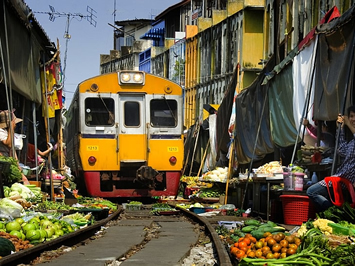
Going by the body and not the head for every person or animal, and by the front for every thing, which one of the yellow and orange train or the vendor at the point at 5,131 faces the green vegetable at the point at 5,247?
the yellow and orange train

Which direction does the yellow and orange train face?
toward the camera

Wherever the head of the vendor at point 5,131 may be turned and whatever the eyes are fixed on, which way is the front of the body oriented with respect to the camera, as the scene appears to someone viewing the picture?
to the viewer's right

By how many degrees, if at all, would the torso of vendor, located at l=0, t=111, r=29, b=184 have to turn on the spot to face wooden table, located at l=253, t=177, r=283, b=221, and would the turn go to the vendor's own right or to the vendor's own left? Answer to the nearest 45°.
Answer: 0° — they already face it

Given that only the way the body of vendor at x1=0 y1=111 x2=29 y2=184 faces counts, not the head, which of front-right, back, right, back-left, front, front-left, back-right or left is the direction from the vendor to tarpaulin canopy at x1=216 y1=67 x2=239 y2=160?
front-left

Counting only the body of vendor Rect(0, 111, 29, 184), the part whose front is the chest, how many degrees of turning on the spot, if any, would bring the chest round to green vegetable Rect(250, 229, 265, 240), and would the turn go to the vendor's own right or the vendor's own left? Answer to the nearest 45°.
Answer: approximately 45° to the vendor's own right

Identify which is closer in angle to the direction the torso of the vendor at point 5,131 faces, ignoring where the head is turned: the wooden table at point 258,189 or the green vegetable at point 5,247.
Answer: the wooden table

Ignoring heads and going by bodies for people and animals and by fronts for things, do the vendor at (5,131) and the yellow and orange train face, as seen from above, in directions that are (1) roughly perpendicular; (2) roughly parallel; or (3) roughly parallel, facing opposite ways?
roughly perpendicular

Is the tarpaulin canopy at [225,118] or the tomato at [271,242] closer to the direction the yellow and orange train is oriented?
the tomato

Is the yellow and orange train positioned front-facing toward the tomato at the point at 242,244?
yes

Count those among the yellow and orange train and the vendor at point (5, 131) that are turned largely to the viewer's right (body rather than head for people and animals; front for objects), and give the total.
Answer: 1

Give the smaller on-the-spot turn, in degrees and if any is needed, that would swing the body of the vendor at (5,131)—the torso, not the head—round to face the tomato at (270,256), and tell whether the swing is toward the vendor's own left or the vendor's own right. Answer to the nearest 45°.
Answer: approximately 90° to the vendor's own right

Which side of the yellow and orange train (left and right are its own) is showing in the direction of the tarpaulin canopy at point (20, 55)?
front

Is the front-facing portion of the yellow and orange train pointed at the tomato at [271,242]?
yes
